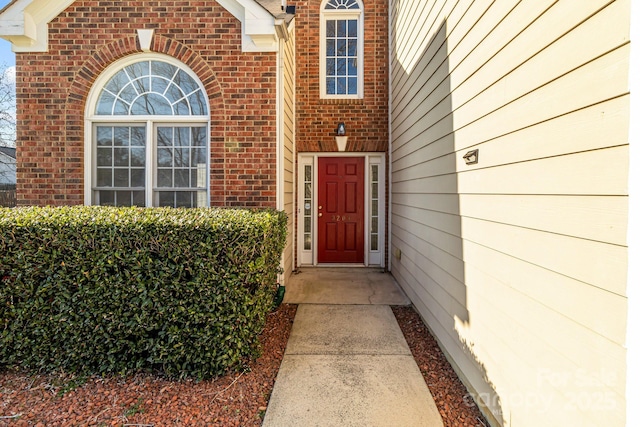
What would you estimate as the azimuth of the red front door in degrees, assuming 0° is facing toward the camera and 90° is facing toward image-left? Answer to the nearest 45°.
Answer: approximately 0°

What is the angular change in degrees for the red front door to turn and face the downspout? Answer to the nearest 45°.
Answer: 0° — it already faces it

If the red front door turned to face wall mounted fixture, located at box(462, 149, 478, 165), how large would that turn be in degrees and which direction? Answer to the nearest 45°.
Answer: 0° — it already faces it
